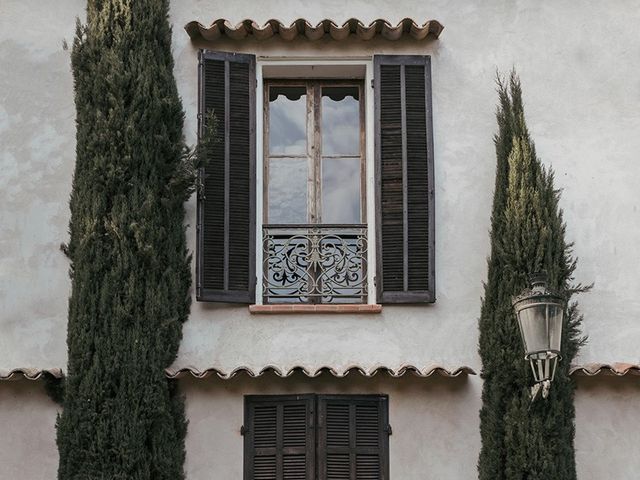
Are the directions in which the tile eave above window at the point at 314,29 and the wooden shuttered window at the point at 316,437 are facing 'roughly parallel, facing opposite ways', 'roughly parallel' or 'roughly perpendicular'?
roughly parallel

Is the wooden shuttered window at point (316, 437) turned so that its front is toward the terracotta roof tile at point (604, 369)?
no

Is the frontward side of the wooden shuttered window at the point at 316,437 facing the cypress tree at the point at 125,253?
no

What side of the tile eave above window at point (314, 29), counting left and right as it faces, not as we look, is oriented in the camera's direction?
front

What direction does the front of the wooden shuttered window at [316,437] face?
toward the camera

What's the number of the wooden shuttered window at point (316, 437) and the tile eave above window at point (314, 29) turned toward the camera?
2

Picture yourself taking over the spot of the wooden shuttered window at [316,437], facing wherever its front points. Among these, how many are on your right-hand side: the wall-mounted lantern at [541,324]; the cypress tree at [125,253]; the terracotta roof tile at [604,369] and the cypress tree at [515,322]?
1

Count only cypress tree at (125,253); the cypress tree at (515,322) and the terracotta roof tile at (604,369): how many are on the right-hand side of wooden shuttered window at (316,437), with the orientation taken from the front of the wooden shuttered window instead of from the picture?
1
